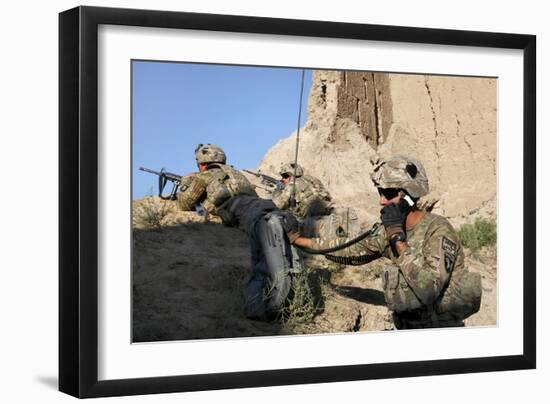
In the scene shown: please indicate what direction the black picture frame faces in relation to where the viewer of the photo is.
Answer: facing the viewer and to the right of the viewer
